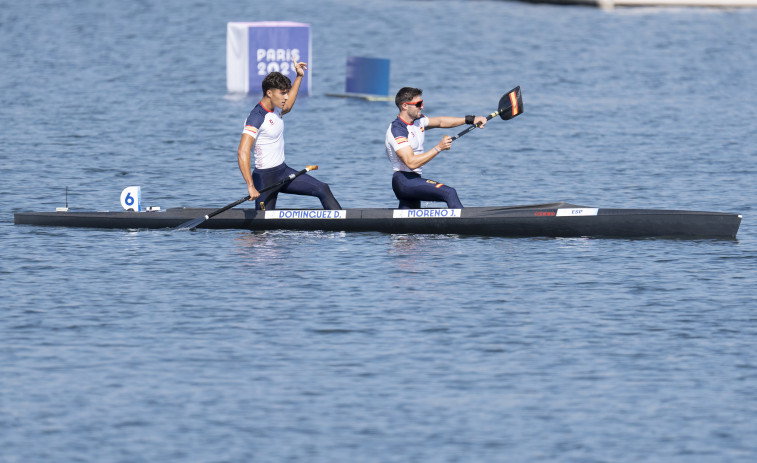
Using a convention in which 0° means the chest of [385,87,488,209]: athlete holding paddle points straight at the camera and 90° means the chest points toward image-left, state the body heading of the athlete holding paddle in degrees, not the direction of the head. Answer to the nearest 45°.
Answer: approximately 270°

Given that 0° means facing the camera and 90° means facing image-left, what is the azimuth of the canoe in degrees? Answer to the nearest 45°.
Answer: approximately 270°

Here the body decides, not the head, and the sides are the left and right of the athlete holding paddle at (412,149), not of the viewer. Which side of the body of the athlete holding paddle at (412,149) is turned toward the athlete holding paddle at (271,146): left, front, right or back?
back
